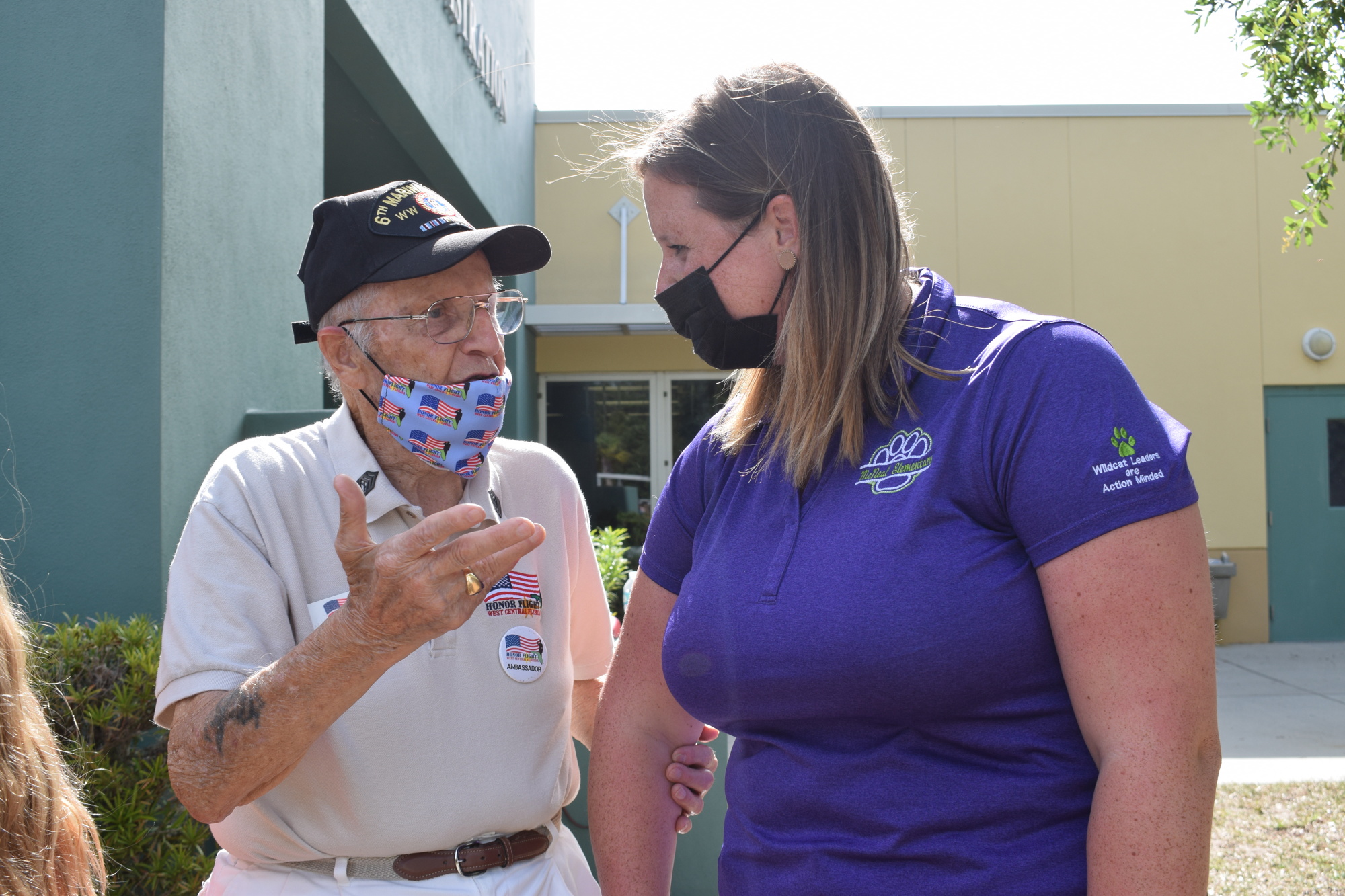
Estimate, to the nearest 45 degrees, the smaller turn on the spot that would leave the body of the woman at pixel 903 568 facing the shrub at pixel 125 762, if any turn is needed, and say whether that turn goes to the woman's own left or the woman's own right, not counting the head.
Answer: approximately 90° to the woman's own right

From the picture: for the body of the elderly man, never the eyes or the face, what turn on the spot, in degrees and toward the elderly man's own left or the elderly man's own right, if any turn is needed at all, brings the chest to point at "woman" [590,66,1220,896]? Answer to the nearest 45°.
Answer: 0° — they already face them

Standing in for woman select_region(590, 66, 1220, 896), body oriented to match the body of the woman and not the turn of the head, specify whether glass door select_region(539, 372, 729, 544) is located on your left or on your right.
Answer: on your right

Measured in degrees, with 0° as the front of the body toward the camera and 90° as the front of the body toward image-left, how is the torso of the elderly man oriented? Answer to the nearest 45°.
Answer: approximately 315°

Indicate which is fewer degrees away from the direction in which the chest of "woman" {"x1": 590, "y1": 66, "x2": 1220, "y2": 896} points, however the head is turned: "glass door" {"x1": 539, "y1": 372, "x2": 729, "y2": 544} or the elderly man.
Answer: the elderly man

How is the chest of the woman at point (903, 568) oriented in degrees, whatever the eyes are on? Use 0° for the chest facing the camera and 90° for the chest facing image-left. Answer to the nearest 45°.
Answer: approximately 45°

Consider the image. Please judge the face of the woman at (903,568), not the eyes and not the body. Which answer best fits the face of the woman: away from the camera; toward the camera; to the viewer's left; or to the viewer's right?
to the viewer's left
